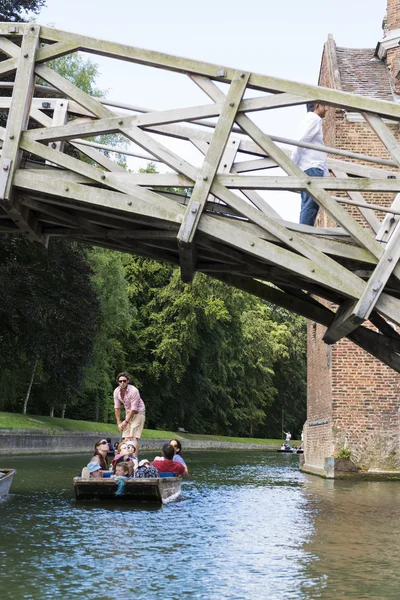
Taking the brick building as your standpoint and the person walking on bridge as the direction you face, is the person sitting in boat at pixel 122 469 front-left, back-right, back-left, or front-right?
front-right

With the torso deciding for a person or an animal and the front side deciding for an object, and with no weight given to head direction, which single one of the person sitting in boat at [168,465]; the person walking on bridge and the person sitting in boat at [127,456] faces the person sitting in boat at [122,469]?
the person sitting in boat at [127,456]

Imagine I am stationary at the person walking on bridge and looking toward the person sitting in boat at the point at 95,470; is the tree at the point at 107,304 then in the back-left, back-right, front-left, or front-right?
front-right

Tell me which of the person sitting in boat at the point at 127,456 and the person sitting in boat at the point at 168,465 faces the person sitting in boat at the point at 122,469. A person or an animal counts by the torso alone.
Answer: the person sitting in boat at the point at 127,456

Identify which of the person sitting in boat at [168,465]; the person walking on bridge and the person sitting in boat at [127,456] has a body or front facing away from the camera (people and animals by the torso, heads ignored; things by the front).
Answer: the person sitting in boat at [168,465]

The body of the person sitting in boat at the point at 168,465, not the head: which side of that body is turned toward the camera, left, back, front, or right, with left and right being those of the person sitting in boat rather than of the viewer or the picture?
back

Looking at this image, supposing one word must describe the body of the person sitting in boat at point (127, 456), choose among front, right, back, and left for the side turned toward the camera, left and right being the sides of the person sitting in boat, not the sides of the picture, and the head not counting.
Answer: front

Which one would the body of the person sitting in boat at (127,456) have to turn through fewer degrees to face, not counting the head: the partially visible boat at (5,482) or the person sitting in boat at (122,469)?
the person sitting in boat

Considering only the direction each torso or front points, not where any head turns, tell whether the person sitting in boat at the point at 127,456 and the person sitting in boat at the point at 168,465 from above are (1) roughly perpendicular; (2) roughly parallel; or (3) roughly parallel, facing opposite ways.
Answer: roughly parallel, facing opposite ways

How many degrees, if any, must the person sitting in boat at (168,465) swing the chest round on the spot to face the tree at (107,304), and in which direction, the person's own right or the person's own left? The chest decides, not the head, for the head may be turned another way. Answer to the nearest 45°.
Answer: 0° — they already face it
